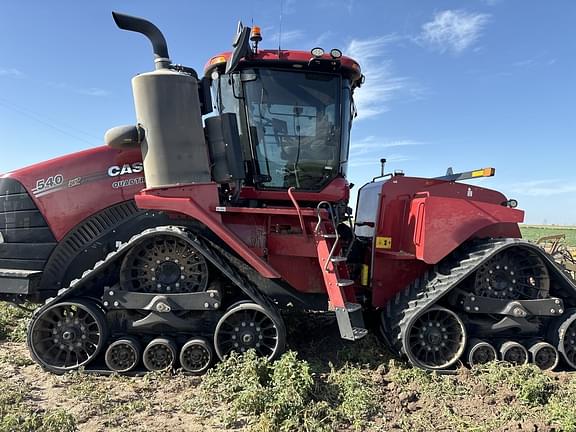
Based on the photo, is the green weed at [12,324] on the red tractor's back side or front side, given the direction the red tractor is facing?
on the front side

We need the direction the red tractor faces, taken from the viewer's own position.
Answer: facing to the left of the viewer
